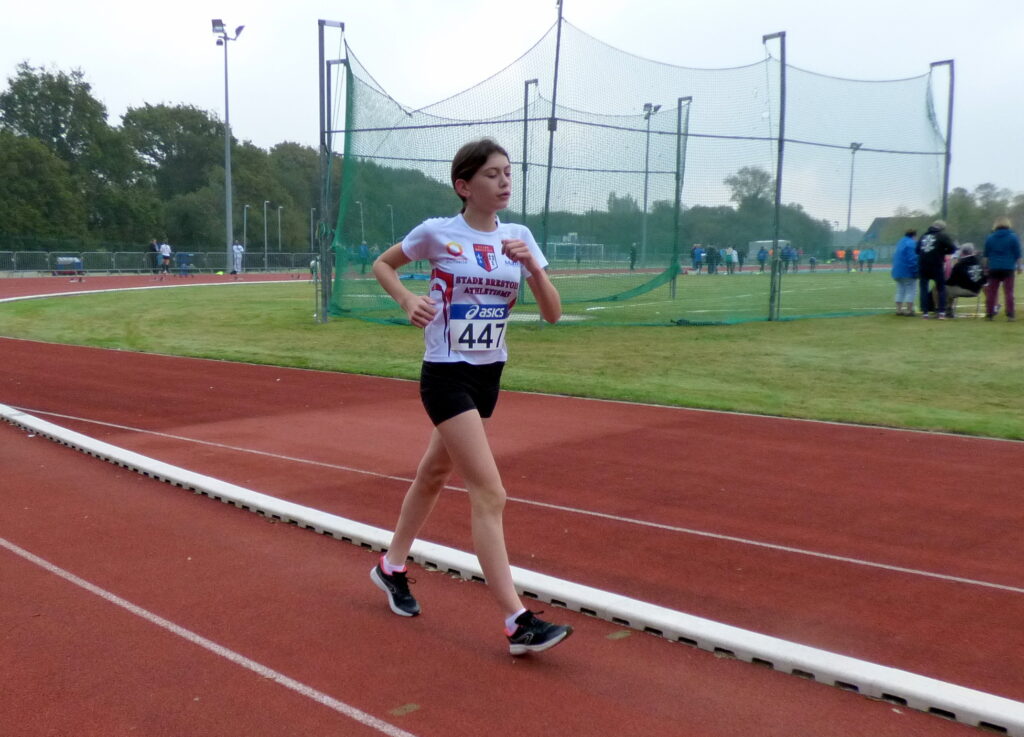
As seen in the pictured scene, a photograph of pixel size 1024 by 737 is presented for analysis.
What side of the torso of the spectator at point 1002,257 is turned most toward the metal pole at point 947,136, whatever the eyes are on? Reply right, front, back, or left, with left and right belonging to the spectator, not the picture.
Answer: front

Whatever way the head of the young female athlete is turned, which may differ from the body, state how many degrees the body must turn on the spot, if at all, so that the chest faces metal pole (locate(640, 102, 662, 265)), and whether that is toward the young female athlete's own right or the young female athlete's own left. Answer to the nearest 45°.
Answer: approximately 135° to the young female athlete's own left

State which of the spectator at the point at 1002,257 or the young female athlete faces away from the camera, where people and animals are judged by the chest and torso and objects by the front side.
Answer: the spectator

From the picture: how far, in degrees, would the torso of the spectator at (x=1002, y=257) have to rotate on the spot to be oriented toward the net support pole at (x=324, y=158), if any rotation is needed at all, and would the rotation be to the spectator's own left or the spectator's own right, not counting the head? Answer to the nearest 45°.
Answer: approximately 90° to the spectator's own left

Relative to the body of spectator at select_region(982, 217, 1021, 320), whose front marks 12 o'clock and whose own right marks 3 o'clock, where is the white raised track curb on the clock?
The white raised track curb is roughly at 6 o'clock from the spectator.

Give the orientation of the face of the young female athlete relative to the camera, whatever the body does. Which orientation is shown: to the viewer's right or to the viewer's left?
to the viewer's right

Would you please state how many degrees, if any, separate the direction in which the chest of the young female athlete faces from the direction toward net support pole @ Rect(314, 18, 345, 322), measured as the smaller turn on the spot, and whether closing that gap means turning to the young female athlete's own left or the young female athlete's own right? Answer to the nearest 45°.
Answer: approximately 135° to the young female athlete's own left

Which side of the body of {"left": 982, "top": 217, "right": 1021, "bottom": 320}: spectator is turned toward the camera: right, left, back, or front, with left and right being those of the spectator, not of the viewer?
back

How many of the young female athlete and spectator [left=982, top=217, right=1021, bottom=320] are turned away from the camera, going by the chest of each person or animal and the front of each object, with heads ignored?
1

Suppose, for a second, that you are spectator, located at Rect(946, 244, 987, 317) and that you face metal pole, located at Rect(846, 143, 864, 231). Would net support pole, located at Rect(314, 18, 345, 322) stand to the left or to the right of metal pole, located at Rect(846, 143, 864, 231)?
left

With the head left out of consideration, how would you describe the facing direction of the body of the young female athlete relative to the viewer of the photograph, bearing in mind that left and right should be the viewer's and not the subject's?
facing the viewer and to the right of the viewer

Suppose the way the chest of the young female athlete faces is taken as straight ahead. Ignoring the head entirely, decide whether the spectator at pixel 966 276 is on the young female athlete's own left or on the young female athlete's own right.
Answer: on the young female athlete's own left
